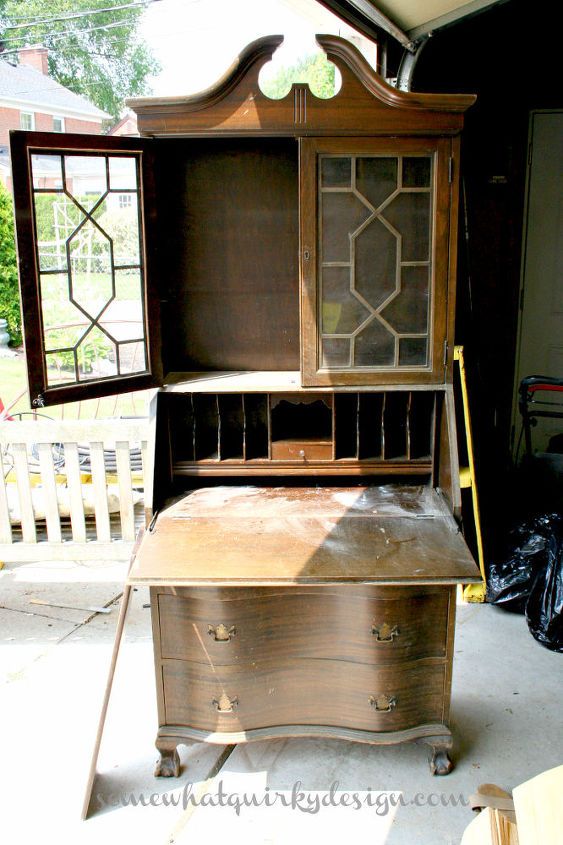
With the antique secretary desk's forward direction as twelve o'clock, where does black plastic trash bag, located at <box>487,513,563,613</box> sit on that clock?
The black plastic trash bag is roughly at 8 o'clock from the antique secretary desk.

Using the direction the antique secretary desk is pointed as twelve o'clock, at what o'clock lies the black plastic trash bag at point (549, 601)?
The black plastic trash bag is roughly at 8 o'clock from the antique secretary desk.

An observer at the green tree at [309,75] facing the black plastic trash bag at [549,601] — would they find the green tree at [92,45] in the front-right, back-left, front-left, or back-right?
back-right

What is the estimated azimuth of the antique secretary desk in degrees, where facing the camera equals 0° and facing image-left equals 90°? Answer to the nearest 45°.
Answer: approximately 0°

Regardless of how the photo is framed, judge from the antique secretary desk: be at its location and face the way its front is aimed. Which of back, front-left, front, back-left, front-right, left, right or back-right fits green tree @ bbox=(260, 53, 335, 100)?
back

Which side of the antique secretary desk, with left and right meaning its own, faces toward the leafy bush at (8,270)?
back

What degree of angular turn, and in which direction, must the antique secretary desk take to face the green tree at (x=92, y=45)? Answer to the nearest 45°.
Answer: approximately 180°

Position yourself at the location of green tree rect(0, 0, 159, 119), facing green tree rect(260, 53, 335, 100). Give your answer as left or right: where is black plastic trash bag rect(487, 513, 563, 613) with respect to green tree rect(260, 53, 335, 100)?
right
